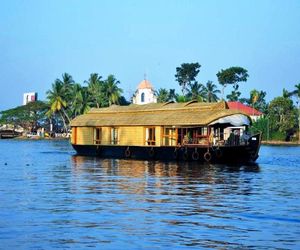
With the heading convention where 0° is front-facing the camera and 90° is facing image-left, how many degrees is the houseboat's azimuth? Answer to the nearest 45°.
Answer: approximately 315°
